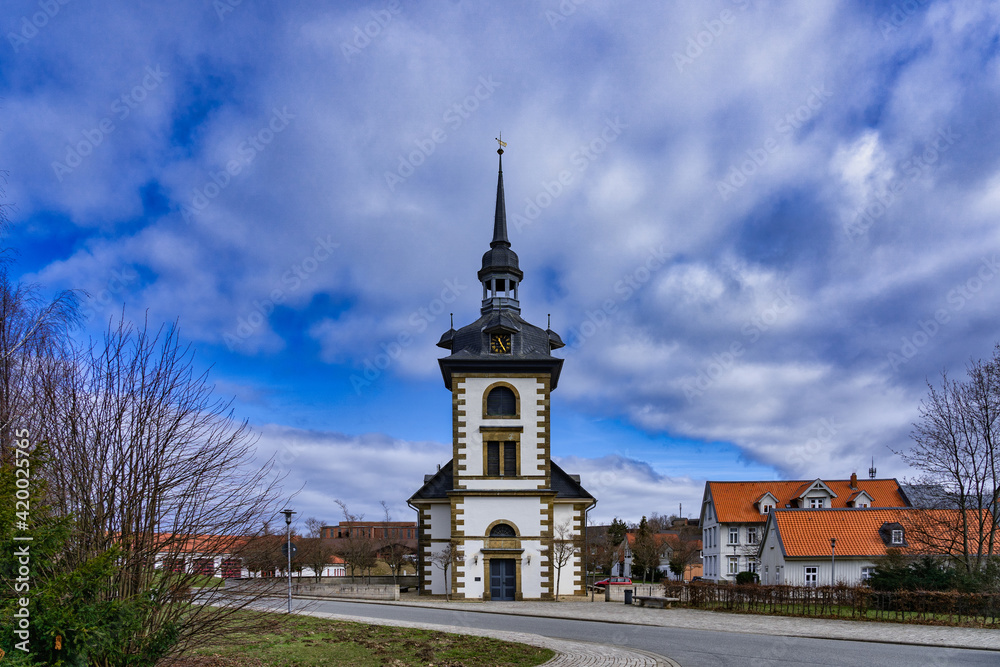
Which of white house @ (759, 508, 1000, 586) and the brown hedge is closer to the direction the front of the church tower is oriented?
the brown hedge

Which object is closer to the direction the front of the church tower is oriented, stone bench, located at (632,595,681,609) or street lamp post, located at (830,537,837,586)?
the stone bench

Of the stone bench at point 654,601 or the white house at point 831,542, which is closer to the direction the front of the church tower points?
the stone bench

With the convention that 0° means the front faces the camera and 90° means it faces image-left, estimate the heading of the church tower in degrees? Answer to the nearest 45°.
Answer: approximately 0°

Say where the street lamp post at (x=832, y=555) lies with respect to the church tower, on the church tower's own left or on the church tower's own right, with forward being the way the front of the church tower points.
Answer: on the church tower's own left

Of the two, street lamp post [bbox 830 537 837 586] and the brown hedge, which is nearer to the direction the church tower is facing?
the brown hedge

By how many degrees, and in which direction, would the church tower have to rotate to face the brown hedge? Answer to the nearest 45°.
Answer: approximately 45° to its left
